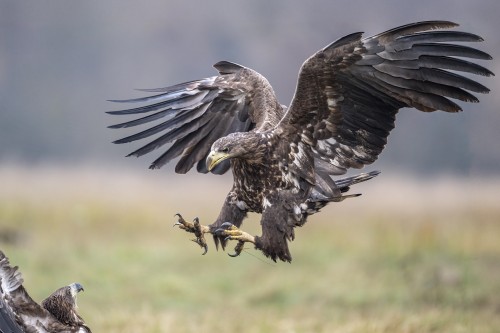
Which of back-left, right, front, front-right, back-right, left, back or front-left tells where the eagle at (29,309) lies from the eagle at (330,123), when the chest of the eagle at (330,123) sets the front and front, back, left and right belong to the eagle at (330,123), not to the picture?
front-right

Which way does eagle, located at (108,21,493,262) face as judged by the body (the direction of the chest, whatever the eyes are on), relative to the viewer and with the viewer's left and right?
facing the viewer and to the left of the viewer

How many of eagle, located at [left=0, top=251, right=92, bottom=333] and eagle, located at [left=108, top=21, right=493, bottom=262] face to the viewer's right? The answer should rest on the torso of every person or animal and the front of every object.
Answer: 1

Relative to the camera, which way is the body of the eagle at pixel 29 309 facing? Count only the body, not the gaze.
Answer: to the viewer's right

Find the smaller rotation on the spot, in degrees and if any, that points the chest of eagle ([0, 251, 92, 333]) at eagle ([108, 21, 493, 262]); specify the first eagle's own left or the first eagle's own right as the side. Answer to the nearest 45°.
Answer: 0° — it already faces it
